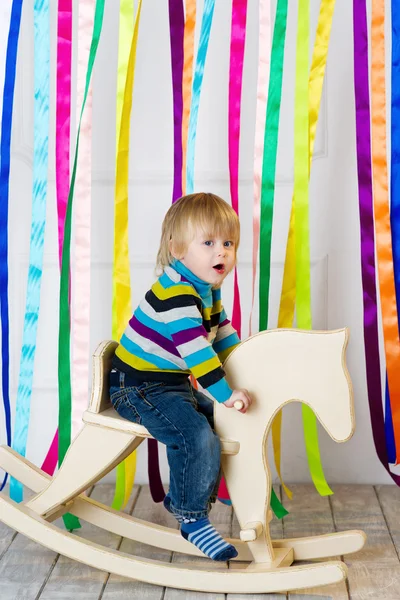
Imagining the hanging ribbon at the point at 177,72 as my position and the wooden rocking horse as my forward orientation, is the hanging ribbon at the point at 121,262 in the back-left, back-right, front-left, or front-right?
back-right

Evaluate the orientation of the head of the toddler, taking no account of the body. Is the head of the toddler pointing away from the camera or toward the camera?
toward the camera

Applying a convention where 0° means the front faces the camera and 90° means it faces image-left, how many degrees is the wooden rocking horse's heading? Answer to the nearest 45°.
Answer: approximately 270°
